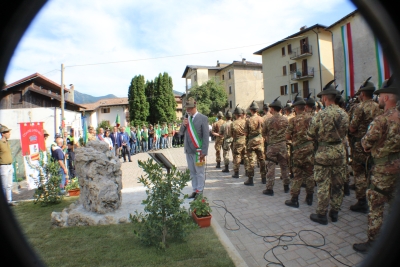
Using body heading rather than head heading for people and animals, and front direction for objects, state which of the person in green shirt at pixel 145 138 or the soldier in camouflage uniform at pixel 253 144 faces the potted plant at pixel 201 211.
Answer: the person in green shirt

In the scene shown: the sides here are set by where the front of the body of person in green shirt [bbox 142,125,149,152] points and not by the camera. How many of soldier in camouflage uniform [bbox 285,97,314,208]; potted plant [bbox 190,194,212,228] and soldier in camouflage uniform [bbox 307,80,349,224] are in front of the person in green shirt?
3

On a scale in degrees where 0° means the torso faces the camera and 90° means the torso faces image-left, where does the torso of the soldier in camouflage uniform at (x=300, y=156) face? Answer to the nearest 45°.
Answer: approximately 135°

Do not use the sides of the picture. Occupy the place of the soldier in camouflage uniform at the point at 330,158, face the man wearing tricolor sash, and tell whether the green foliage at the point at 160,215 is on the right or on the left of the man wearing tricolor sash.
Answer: left

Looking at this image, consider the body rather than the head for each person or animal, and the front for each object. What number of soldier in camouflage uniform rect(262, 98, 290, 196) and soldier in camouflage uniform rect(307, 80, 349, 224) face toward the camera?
0

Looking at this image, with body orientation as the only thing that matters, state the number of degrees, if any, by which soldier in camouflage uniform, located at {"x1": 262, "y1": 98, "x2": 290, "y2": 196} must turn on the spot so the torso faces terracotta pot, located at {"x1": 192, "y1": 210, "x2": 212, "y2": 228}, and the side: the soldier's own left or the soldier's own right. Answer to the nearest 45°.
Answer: approximately 90° to the soldier's own left

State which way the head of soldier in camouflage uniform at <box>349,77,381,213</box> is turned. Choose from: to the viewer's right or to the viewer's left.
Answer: to the viewer's left

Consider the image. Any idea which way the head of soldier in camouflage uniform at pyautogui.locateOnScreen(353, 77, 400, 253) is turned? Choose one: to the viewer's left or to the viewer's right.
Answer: to the viewer's left

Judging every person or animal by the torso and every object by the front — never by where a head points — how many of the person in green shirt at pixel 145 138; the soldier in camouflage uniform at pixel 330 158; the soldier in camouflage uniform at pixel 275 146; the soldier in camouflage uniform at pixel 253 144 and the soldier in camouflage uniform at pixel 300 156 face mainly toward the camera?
1

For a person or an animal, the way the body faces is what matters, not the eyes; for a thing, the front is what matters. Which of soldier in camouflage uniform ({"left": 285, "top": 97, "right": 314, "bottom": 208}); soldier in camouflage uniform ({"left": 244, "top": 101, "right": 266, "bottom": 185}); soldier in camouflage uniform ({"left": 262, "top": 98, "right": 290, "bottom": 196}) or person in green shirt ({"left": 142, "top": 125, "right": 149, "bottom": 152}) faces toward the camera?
the person in green shirt

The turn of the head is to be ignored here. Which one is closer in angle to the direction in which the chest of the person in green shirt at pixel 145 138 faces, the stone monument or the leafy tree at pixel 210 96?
the stone monument

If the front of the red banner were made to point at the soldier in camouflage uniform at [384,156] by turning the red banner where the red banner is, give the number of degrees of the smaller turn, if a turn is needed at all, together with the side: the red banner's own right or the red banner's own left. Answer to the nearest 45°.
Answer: approximately 45° to the red banner's own left

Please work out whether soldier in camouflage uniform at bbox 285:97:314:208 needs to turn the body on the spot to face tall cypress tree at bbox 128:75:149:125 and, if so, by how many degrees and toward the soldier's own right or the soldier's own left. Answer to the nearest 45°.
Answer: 0° — they already face it

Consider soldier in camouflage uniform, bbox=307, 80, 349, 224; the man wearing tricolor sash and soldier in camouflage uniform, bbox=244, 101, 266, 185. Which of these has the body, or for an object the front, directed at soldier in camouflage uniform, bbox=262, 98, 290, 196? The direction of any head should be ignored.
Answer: soldier in camouflage uniform, bbox=307, 80, 349, 224

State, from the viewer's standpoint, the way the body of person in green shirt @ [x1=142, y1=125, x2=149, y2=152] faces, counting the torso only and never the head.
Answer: toward the camera

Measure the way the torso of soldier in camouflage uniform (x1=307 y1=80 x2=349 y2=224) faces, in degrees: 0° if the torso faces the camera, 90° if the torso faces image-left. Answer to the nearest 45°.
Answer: approximately 135°

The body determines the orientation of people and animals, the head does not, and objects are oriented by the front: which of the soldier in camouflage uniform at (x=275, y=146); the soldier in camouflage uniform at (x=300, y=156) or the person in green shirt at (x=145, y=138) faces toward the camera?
the person in green shirt

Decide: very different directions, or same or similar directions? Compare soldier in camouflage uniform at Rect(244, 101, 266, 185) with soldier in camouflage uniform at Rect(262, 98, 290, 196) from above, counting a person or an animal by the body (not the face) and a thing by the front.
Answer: same or similar directions

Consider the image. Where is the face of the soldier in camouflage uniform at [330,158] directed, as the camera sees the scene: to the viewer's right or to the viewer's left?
to the viewer's left

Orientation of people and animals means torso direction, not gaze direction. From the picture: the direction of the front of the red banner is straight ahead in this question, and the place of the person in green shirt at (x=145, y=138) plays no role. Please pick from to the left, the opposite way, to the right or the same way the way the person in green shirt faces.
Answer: the same way
